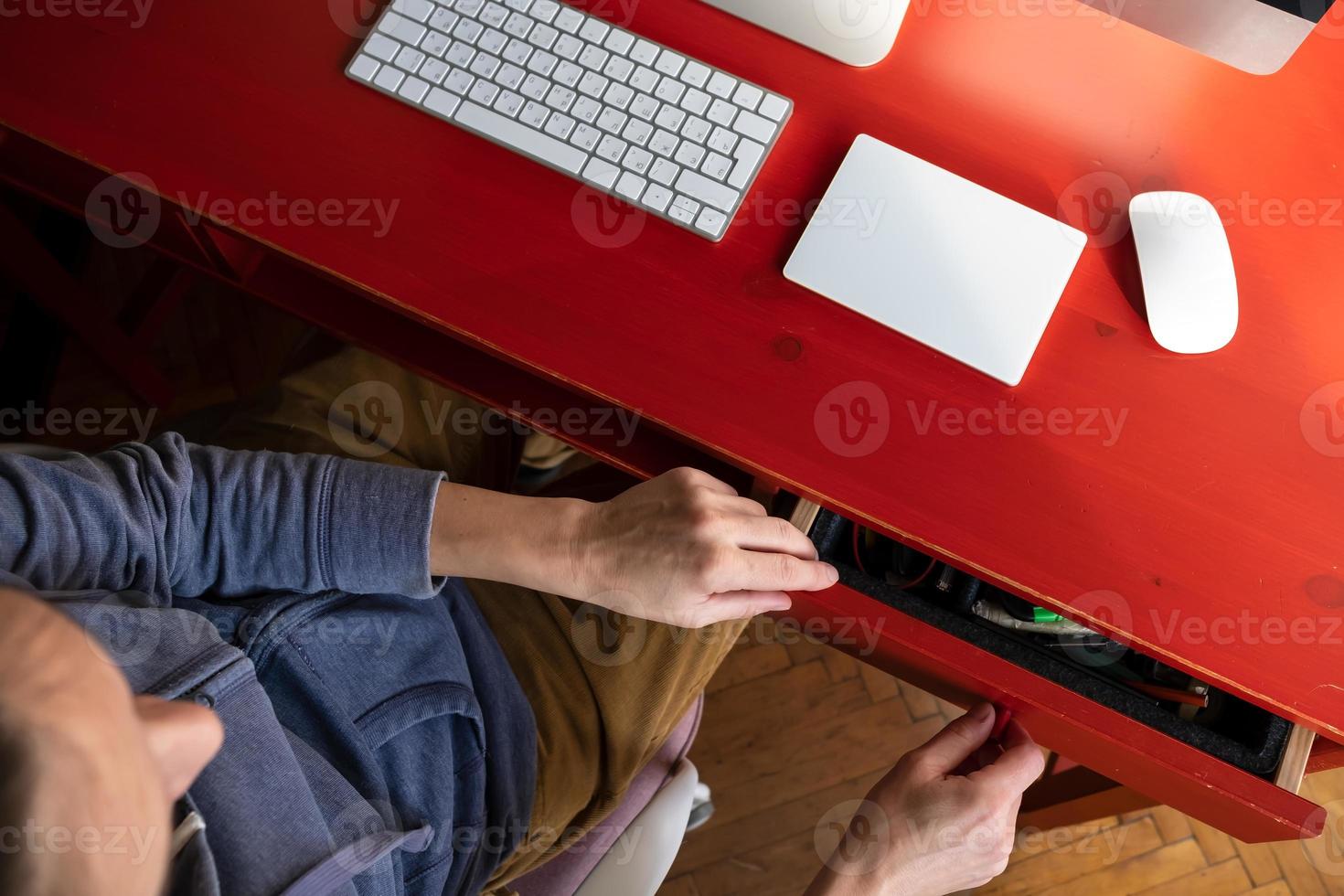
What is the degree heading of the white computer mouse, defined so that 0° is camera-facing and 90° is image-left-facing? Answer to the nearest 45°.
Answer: approximately 180°

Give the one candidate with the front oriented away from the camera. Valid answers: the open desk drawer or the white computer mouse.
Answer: the white computer mouse
